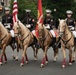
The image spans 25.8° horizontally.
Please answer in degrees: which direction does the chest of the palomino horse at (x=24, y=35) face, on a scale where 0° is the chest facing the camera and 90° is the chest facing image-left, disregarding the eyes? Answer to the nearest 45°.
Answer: approximately 45°
